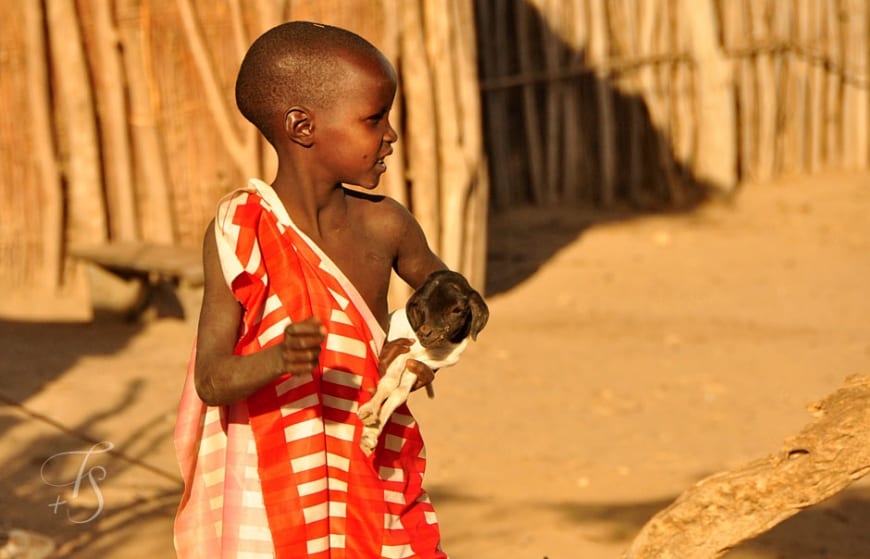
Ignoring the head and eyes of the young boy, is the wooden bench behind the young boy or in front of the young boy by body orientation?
behind

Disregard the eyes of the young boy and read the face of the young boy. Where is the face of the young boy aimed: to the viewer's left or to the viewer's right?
to the viewer's right

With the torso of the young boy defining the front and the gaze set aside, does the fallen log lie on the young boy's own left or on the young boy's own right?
on the young boy's own left

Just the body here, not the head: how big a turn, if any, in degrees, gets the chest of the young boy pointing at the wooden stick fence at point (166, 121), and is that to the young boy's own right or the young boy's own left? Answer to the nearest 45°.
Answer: approximately 135° to the young boy's own left

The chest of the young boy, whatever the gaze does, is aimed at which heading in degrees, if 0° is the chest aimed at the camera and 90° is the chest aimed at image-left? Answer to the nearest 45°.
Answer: approximately 315°
